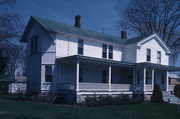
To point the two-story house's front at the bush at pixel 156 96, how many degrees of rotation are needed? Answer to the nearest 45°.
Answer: approximately 45° to its left

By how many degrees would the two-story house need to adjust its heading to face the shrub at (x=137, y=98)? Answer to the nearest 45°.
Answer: approximately 45° to its left
